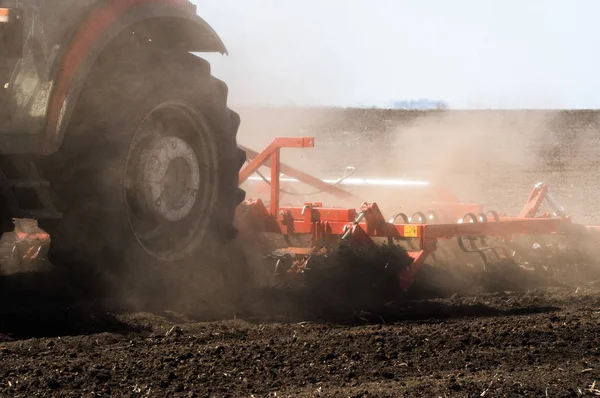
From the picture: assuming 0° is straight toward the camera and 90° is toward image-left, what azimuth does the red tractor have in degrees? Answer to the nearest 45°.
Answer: approximately 45°

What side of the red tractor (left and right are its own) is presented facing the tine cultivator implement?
back
